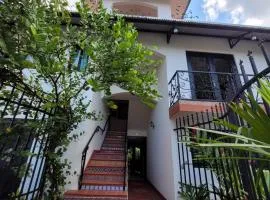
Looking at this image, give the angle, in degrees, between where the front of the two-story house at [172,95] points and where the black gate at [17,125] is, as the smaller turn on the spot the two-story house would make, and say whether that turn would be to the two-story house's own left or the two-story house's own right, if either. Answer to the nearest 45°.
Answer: approximately 45° to the two-story house's own right

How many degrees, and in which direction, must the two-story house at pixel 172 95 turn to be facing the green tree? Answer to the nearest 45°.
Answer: approximately 45° to its right

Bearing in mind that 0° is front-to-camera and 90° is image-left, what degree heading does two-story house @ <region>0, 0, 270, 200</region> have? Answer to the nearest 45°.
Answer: approximately 0°
